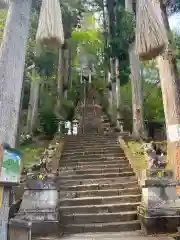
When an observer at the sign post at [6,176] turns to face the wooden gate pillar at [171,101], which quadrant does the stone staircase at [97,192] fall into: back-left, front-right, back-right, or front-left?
front-left

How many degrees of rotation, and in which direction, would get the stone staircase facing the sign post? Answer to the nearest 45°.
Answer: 0° — it already faces it

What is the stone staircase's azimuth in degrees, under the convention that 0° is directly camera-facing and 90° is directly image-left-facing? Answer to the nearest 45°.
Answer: approximately 0°

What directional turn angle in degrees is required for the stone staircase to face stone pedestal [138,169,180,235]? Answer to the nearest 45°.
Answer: approximately 45° to its left

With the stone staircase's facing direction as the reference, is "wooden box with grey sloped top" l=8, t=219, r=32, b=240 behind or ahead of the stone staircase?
ahead

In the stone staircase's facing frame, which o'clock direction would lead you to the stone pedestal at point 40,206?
The stone pedestal is roughly at 1 o'clock from the stone staircase.
